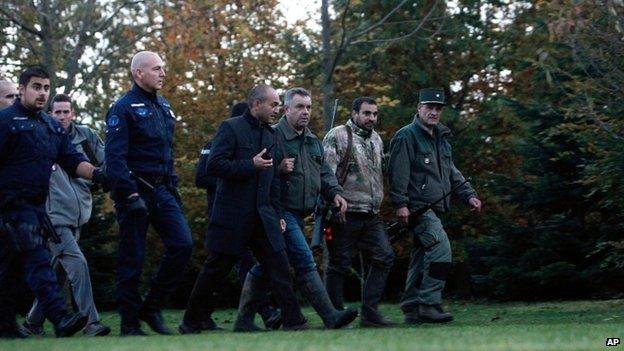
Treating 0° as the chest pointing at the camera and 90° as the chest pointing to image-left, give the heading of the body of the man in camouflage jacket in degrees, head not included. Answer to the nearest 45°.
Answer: approximately 315°

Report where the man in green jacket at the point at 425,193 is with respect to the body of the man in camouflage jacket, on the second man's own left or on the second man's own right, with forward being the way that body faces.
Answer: on the second man's own left

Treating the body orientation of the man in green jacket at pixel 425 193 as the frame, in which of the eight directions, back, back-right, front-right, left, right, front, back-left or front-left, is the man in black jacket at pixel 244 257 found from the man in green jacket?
back-right

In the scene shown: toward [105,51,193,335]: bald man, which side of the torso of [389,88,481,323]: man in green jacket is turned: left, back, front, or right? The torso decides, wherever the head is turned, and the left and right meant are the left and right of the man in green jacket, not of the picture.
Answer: right

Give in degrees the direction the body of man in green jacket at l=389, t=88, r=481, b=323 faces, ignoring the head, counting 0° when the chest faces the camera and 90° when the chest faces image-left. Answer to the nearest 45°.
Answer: approximately 315°

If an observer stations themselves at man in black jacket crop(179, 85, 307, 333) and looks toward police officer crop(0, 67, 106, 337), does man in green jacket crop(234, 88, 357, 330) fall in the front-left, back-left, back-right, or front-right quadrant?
back-right

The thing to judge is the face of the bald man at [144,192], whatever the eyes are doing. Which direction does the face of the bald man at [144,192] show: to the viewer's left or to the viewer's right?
to the viewer's right

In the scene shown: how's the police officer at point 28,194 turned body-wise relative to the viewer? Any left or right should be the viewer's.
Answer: facing the viewer and to the right of the viewer
